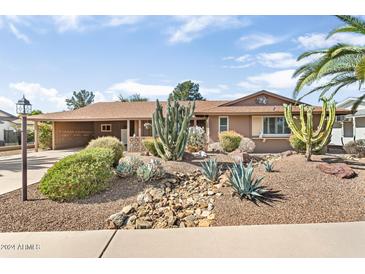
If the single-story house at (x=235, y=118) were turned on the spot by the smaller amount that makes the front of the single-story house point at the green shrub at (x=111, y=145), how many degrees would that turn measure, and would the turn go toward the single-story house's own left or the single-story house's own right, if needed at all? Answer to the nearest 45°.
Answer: approximately 45° to the single-story house's own right

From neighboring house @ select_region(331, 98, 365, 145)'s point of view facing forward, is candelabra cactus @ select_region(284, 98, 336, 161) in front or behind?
in front

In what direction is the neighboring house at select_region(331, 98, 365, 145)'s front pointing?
toward the camera

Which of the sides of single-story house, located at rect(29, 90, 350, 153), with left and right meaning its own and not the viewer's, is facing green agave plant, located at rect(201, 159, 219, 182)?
front

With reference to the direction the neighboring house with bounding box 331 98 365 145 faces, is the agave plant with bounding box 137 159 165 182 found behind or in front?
in front

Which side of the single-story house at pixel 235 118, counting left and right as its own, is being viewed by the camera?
front

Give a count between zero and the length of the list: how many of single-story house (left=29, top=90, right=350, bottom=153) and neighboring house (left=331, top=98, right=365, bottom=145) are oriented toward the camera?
2

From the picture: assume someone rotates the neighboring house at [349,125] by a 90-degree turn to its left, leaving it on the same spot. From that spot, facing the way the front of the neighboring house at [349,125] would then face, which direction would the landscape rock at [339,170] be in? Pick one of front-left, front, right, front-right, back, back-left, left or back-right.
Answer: right

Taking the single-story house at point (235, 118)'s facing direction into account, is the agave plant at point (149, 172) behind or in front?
in front
